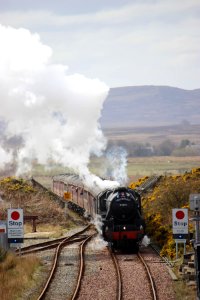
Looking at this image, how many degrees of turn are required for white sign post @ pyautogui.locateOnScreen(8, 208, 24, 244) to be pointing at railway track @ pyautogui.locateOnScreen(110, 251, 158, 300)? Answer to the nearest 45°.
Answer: approximately 45° to its left

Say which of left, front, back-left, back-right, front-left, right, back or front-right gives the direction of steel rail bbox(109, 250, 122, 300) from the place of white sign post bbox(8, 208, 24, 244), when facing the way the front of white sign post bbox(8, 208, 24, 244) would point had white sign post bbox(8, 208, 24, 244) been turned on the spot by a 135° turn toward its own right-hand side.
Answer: back

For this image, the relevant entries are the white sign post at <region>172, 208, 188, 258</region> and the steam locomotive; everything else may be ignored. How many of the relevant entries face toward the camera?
2

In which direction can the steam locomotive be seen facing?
toward the camera

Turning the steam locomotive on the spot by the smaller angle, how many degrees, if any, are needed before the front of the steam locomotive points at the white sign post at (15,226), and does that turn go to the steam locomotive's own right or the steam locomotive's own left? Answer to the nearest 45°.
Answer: approximately 45° to the steam locomotive's own right

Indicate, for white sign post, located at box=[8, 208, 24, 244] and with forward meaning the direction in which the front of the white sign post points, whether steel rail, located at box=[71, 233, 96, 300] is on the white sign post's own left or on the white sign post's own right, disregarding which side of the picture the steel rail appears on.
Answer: on the white sign post's own left

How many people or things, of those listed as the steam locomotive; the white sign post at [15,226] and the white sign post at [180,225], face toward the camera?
3

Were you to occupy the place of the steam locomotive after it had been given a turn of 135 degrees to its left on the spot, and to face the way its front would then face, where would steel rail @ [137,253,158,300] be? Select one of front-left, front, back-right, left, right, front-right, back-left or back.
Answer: back-right

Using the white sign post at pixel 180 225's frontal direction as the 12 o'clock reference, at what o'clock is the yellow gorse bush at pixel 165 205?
The yellow gorse bush is roughly at 6 o'clock from the white sign post.

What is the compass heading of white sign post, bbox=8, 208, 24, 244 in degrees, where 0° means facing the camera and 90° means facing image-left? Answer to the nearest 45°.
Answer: approximately 0°

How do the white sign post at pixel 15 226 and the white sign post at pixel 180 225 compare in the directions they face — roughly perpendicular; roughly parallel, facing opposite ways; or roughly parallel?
roughly parallel

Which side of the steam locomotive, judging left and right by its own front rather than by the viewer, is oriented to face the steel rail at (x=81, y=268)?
front

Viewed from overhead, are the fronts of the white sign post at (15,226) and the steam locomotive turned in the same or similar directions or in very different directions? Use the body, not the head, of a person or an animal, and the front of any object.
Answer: same or similar directions

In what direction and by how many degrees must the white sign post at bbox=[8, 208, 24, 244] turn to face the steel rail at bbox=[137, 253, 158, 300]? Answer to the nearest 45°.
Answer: approximately 45° to its left

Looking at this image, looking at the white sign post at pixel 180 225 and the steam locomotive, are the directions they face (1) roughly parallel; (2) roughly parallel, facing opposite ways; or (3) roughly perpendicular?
roughly parallel
